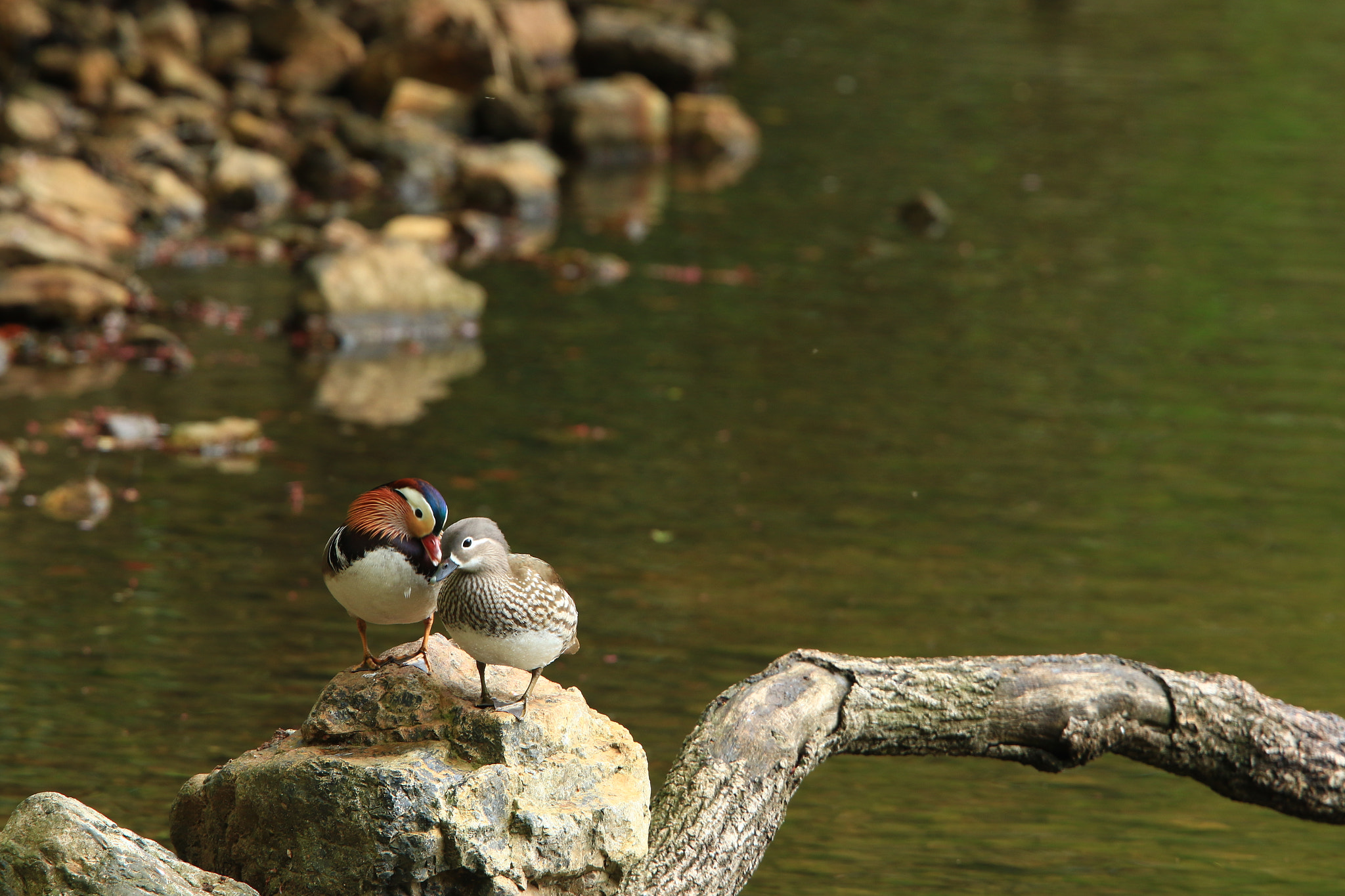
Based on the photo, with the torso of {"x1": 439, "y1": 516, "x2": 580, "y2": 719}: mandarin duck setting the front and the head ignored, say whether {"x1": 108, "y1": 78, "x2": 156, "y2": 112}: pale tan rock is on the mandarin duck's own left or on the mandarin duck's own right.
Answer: on the mandarin duck's own right

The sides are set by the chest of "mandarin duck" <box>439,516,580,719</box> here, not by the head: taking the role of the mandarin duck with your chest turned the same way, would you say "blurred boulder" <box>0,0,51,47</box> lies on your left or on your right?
on your right

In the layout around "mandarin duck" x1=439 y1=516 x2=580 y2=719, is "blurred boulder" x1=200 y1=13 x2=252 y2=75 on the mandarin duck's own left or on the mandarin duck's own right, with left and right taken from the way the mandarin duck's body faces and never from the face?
on the mandarin duck's own right

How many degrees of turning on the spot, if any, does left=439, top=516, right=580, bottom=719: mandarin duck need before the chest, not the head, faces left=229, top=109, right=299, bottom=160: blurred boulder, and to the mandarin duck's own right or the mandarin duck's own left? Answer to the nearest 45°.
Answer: approximately 135° to the mandarin duck's own right

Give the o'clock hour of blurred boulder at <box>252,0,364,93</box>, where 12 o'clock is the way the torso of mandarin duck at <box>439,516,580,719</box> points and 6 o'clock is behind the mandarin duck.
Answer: The blurred boulder is roughly at 4 o'clock from the mandarin duck.

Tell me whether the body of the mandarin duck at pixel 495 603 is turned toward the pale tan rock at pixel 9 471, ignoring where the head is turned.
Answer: no

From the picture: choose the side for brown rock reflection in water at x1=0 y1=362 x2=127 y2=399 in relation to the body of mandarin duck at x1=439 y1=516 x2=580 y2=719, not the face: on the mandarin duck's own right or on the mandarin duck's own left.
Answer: on the mandarin duck's own right

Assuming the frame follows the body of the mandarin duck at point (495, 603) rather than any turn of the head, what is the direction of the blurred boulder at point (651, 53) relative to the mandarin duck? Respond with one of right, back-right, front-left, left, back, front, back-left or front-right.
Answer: back-right

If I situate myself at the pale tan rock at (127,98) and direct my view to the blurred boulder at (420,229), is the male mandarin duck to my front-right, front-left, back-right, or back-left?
front-right

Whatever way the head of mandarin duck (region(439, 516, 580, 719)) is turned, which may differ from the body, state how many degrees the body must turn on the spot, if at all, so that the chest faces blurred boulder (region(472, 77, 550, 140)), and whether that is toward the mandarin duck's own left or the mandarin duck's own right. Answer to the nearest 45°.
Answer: approximately 135° to the mandarin duck's own right

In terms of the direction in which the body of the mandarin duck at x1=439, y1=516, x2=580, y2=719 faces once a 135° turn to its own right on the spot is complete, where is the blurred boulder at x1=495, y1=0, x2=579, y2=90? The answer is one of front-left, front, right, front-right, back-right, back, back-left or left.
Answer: front

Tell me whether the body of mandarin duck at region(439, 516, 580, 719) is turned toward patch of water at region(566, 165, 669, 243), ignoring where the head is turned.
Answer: no

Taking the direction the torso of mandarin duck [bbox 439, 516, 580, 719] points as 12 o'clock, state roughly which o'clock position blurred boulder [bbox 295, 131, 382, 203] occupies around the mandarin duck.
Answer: The blurred boulder is roughly at 4 o'clock from the mandarin duck.

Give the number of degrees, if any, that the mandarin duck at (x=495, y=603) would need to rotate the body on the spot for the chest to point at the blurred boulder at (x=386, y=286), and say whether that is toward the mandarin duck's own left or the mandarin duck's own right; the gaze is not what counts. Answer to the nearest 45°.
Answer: approximately 135° to the mandarin duck's own right

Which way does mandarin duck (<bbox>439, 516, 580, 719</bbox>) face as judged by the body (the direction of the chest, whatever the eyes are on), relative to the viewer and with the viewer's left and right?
facing the viewer and to the left of the viewer

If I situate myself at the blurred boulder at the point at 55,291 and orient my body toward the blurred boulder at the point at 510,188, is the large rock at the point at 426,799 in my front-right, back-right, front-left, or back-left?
back-right
